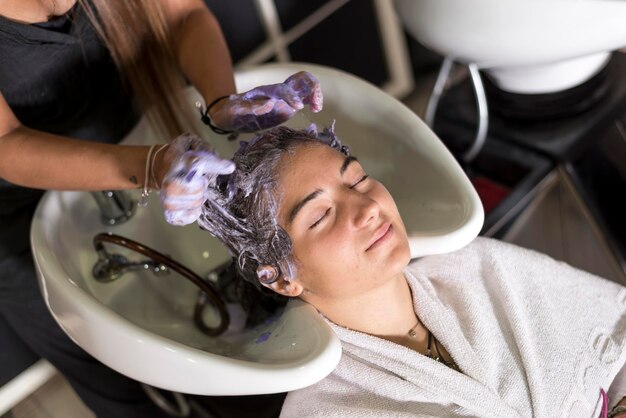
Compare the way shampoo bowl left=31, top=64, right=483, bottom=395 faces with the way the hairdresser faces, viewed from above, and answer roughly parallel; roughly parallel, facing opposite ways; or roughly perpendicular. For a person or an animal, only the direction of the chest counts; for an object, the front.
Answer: roughly parallel

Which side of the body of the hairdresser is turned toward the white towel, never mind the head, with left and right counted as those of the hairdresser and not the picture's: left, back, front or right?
front

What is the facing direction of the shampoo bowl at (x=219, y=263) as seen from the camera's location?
facing the viewer and to the right of the viewer

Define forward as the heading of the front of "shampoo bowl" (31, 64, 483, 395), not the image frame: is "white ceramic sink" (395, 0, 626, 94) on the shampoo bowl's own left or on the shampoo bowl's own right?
on the shampoo bowl's own left
